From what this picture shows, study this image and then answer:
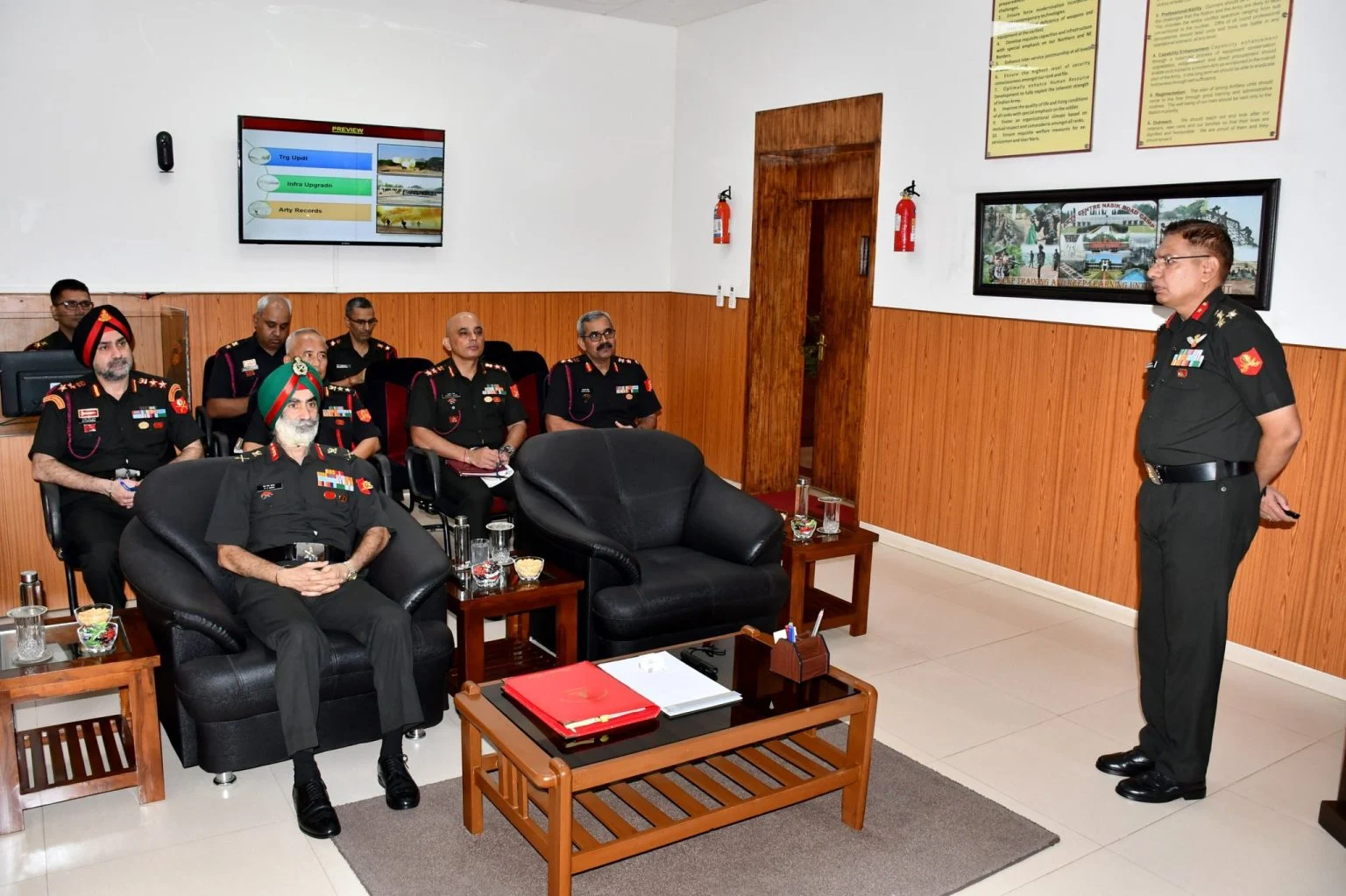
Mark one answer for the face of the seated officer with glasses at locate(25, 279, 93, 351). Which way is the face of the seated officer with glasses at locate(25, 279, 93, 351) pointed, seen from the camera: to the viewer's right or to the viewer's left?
to the viewer's right

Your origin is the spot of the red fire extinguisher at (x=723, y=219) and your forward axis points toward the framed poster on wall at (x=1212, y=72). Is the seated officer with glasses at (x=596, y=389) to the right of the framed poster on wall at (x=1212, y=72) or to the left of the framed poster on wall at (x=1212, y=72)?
right

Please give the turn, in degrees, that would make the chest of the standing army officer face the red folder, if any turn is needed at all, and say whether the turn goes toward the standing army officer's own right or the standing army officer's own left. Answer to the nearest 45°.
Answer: approximately 45° to the standing army officer's own left

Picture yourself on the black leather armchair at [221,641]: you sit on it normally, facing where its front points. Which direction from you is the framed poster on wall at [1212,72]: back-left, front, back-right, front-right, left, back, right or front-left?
front-left

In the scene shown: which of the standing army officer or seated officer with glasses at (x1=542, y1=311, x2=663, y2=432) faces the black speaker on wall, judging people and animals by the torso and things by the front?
the standing army officer

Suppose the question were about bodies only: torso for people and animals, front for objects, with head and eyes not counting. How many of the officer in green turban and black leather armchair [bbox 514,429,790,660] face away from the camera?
0

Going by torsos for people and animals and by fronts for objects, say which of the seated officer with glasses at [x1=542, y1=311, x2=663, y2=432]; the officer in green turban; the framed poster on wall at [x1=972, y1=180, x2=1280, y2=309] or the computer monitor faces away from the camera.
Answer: the computer monitor

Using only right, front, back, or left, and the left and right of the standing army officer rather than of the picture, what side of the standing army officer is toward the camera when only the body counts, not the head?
left

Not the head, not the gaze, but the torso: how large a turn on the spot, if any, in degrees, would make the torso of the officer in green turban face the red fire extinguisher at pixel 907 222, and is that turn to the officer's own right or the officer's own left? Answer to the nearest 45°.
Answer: approximately 90° to the officer's own left

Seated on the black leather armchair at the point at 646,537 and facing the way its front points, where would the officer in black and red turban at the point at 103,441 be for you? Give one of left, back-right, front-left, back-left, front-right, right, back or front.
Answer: back-right

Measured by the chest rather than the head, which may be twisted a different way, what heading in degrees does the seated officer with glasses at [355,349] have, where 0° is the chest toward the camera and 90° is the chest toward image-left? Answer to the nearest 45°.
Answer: approximately 315°
